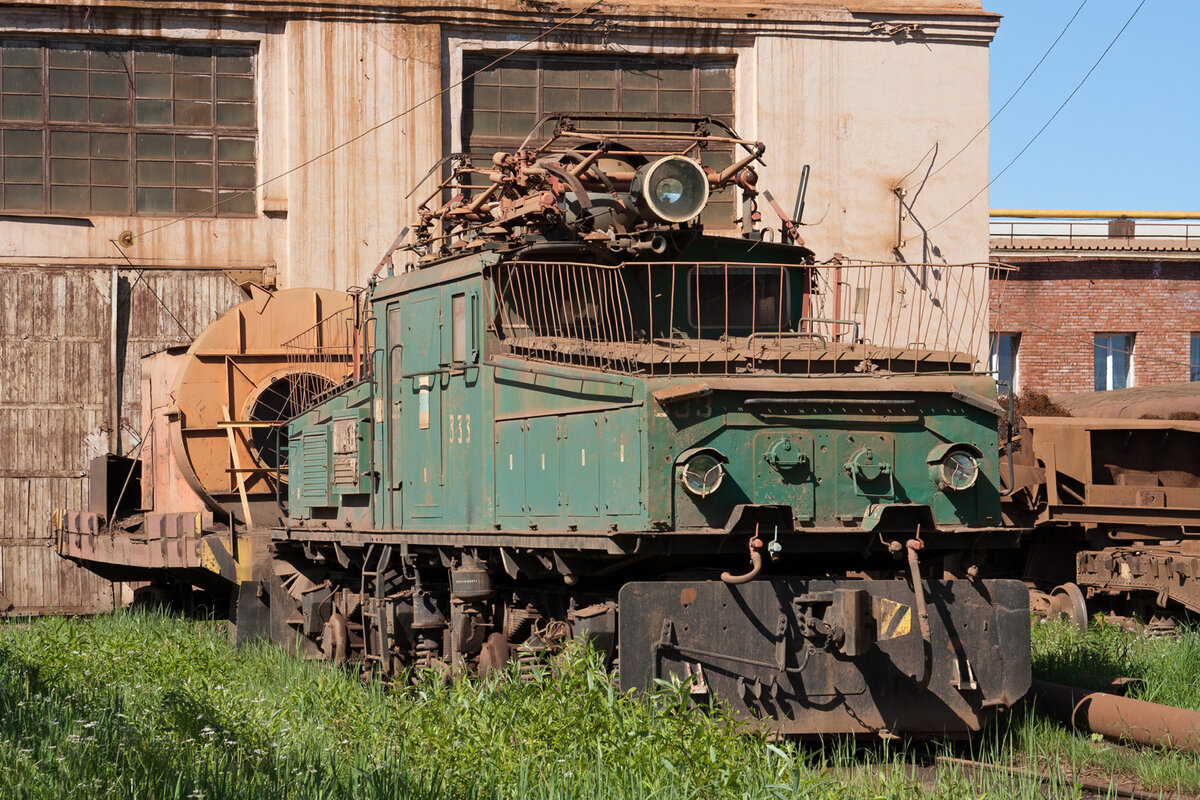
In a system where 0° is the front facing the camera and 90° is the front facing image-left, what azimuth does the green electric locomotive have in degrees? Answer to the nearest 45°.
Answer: approximately 315°

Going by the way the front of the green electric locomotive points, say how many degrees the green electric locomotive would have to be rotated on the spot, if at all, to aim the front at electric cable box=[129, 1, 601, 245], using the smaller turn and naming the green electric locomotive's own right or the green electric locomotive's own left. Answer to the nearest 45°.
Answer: approximately 135° to the green electric locomotive's own left

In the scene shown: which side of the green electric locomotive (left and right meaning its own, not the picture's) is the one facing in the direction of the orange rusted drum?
back

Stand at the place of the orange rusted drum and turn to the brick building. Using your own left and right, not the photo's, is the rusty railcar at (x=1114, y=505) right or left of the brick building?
right

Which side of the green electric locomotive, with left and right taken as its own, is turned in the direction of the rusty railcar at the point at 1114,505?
left

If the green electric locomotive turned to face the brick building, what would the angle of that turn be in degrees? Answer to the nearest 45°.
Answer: approximately 90° to its left
